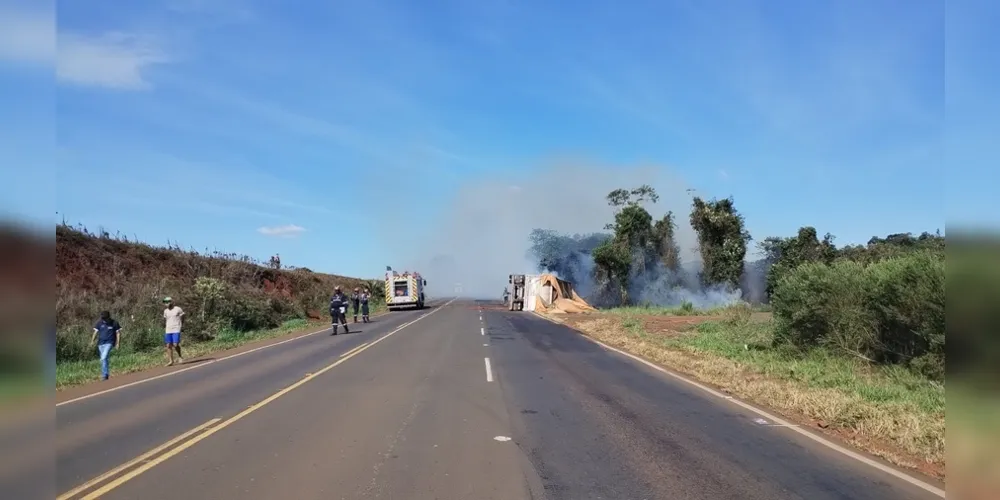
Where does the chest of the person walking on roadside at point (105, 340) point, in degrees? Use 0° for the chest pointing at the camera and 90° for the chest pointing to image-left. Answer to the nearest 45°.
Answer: approximately 0°

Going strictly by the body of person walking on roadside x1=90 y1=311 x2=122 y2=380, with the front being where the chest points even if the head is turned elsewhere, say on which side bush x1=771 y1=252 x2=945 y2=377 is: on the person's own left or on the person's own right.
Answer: on the person's own left
